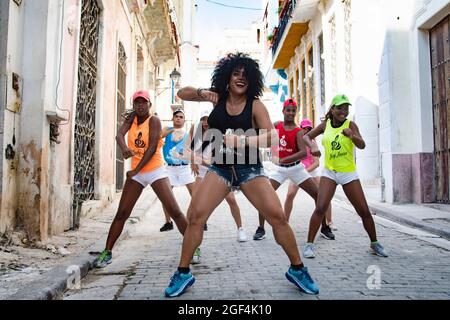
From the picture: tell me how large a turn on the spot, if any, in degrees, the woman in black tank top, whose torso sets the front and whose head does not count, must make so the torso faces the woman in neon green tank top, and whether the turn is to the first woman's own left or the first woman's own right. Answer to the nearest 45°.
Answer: approximately 135° to the first woman's own left

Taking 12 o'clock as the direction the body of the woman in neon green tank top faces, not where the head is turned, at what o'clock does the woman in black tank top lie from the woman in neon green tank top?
The woman in black tank top is roughly at 1 o'clock from the woman in neon green tank top.

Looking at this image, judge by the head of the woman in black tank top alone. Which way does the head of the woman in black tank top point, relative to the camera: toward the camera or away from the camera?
toward the camera

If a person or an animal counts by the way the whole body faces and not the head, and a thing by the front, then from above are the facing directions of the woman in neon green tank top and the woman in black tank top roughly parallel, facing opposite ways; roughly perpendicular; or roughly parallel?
roughly parallel

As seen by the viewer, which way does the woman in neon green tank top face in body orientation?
toward the camera

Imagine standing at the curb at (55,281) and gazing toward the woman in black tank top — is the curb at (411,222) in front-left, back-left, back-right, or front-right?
front-left

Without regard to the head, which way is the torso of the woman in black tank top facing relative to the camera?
toward the camera

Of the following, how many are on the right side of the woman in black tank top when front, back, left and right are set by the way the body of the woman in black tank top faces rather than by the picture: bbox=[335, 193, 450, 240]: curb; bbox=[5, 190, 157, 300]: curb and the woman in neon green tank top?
1

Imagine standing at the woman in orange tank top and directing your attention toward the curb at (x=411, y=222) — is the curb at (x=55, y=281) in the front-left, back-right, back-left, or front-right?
back-right

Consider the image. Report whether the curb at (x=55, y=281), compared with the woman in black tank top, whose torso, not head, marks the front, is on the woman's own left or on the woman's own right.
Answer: on the woman's own right

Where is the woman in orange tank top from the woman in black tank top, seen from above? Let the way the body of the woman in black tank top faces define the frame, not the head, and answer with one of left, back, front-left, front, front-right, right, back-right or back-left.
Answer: back-right

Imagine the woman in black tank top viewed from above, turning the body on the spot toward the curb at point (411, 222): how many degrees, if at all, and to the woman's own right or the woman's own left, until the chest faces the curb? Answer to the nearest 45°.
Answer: approximately 135° to the woman's own left

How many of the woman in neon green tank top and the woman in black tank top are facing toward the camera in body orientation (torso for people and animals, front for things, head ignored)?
2

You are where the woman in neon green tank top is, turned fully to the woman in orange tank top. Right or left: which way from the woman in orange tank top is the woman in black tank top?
left
